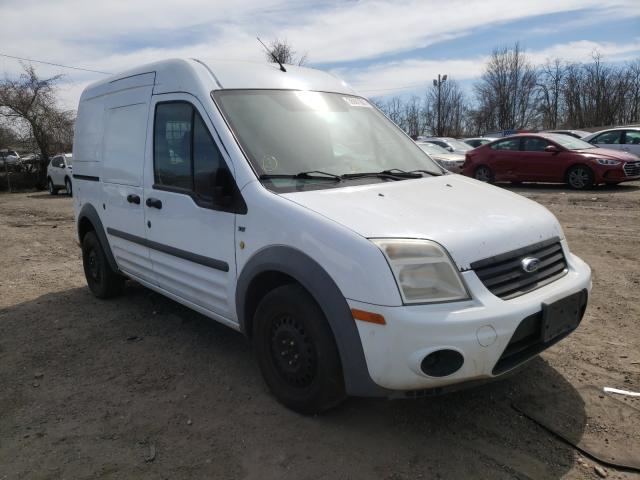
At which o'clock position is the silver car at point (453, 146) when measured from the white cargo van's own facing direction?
The silver car is roughly at 8 o'clock from the white cargo van.

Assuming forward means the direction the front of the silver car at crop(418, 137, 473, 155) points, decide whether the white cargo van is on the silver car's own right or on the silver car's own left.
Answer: on the silver car's own right

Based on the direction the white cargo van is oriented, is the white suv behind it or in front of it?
behind

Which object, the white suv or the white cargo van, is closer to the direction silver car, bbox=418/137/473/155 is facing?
the white cargo van

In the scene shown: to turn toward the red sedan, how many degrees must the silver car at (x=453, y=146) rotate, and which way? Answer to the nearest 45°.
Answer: approximately 45° to its right

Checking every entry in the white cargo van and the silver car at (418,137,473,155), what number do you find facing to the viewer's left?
0
